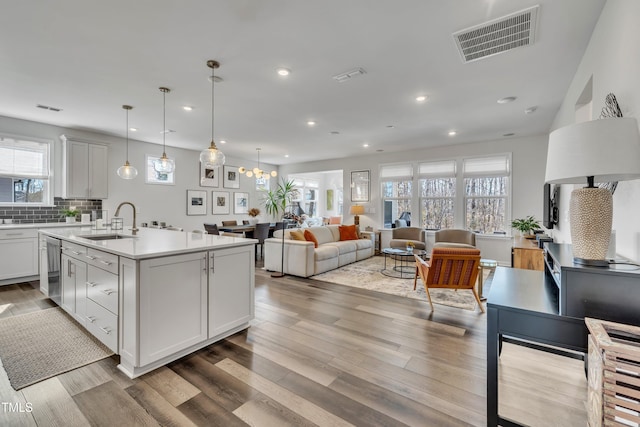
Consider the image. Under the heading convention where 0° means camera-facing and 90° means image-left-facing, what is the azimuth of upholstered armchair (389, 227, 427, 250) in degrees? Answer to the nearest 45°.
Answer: approximately 0°

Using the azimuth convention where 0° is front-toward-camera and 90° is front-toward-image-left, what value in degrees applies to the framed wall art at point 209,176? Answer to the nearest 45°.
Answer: approximately 315°

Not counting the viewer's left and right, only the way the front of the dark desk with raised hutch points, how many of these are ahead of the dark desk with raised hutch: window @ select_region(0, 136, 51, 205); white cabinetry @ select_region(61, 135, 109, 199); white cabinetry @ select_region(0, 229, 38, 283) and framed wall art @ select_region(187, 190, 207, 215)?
4

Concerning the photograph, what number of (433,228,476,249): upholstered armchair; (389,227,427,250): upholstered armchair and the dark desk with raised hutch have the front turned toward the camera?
2

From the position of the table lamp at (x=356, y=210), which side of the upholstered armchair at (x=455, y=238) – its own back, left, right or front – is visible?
right

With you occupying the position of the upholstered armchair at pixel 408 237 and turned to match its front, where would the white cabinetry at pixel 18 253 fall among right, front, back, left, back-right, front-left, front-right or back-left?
front-right

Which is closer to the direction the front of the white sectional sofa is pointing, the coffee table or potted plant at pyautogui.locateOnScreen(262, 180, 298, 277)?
the coffee table

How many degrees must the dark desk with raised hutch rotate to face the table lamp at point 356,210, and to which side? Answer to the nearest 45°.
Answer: approximately 45° to its right

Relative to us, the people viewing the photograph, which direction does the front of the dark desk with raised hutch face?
facing to the left of the viewer

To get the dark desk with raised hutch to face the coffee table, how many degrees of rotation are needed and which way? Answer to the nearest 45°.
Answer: approximately 45° to its right

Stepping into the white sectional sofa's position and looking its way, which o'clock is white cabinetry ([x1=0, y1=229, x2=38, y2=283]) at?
The white cabinetry is roughly at 4 o'clock from the white sectional sofa.

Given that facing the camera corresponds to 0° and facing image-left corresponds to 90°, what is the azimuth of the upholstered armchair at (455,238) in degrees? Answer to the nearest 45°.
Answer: approximately 0°

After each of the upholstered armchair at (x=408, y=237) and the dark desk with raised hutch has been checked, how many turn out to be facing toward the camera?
1

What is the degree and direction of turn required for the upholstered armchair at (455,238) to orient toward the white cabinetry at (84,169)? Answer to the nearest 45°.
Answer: approximately 45° to its right
